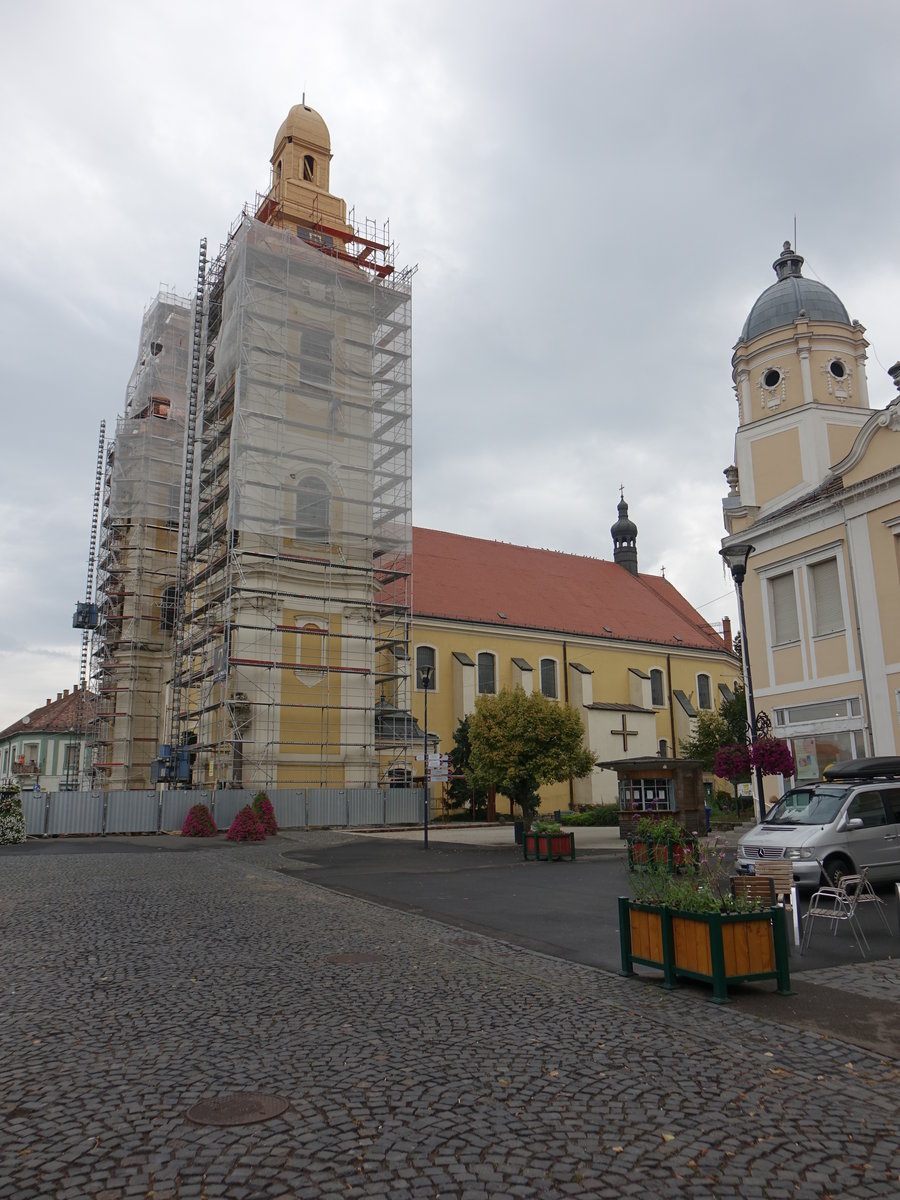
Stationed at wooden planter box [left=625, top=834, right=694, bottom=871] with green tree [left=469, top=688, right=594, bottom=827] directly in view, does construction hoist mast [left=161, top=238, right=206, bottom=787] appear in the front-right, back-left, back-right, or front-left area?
front-left

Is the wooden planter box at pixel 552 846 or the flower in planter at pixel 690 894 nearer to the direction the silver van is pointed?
the flower in planter

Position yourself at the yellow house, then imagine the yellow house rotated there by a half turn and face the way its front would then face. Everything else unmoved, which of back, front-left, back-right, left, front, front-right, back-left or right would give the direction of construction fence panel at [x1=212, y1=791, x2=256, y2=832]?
back-left

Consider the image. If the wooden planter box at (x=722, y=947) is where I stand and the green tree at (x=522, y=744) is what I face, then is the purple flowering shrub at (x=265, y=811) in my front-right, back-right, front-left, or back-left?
front-left

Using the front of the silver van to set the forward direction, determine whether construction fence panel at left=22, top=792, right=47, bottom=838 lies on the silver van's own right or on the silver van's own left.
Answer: on the silver van's own right

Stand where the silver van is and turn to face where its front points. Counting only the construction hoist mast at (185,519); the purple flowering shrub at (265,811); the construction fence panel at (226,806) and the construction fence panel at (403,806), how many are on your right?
4

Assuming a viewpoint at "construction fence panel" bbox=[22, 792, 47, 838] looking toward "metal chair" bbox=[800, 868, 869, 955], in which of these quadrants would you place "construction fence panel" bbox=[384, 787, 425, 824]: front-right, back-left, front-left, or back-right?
front-left

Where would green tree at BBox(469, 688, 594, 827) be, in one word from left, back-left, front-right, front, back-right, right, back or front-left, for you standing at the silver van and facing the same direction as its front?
right

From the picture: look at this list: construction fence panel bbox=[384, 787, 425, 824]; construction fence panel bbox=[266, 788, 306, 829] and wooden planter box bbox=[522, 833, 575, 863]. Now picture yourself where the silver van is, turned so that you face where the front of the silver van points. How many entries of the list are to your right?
3

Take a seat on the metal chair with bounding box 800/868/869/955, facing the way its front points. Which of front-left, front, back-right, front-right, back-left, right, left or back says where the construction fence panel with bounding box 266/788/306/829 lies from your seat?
front-right

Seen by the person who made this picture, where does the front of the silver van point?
facing the viewer and to the left of the viewer

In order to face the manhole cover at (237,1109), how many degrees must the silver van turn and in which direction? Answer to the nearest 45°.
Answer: approximately 45° to its left

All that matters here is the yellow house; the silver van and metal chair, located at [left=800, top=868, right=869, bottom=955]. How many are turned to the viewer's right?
0

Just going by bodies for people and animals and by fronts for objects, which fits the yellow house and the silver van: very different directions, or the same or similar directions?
same or similar directions

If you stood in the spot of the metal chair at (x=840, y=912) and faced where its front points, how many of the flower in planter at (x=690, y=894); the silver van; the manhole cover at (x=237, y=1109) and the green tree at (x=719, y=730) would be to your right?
2

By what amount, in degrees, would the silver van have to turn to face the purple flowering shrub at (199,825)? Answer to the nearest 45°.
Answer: approximately 90° to its right

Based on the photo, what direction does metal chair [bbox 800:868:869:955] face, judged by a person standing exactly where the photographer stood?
facing to the left of the viewer

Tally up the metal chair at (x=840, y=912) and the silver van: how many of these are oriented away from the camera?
0

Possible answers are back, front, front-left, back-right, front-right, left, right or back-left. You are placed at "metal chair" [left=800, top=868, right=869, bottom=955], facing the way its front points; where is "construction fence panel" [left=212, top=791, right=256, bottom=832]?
front-right
